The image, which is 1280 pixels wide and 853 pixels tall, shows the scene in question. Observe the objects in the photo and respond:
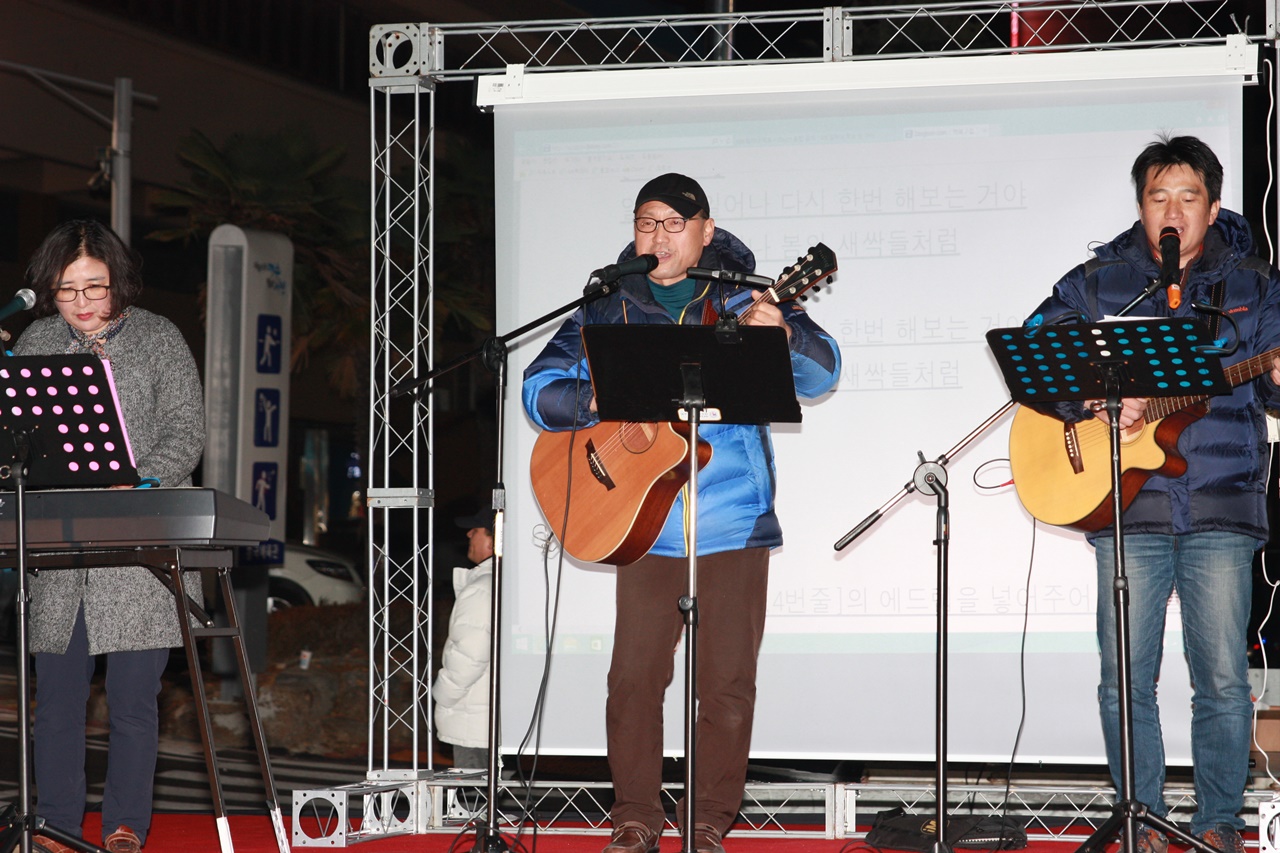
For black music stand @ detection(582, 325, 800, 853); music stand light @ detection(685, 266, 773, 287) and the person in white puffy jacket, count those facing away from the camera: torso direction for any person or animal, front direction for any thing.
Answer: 1

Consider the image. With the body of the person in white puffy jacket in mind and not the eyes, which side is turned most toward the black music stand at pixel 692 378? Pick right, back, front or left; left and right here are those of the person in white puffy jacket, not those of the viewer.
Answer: left

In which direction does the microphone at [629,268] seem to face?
to the viewer's right

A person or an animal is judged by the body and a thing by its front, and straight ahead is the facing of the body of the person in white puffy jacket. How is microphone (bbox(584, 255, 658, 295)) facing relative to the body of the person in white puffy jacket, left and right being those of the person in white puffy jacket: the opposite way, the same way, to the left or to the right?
the opposite way

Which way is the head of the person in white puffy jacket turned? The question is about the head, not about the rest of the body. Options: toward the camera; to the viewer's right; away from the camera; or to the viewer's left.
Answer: to the viewer's left

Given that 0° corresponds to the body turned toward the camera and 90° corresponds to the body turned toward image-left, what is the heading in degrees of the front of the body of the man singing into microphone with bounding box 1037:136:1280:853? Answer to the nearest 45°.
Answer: approximately 0°

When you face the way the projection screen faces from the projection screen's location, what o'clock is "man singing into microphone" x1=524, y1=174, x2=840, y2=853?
The man singing into microphone is roughly at 1 o'clock from the projection screen.

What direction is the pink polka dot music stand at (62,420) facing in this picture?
away from the camera

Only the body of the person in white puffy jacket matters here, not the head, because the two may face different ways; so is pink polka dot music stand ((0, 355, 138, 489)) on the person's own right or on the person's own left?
on the person's own left

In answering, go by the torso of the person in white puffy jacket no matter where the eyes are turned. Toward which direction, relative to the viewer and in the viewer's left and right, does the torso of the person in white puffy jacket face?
facing to the left of the viewer

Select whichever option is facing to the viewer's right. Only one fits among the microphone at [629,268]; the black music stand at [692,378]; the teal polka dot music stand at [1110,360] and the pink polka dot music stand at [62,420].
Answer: the microphone

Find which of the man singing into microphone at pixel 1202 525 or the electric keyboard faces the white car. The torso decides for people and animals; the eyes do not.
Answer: the electric keyboard
